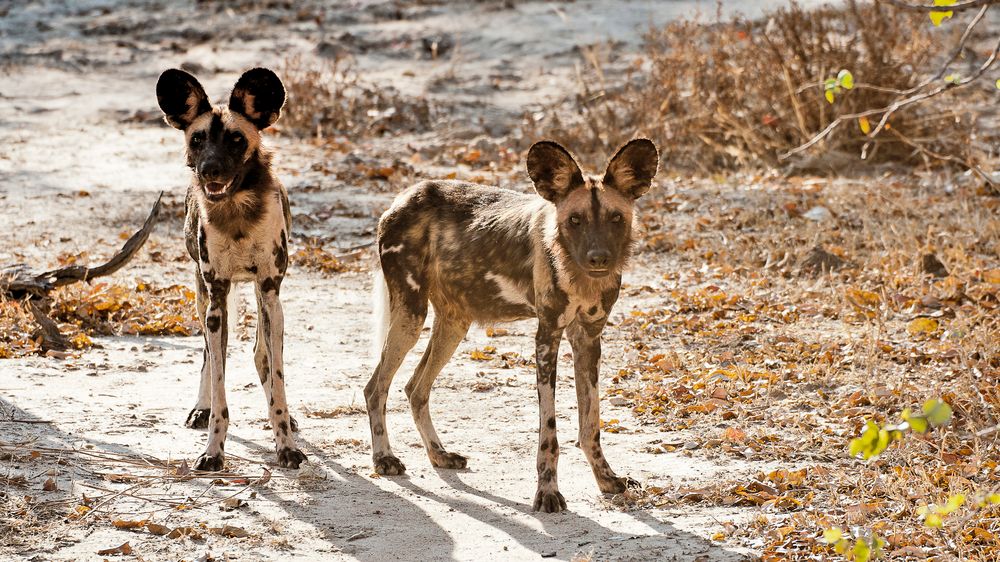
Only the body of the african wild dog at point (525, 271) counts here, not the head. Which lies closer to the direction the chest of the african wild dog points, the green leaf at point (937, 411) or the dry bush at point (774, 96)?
the green leaf

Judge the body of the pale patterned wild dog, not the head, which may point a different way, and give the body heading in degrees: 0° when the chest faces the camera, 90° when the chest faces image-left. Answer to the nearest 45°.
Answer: approximately 0°

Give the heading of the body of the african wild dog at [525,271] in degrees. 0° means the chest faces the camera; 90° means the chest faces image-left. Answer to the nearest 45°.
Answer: approximately 315°

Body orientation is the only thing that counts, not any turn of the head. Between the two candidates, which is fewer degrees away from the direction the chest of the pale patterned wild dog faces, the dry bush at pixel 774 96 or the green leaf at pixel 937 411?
the green leaf

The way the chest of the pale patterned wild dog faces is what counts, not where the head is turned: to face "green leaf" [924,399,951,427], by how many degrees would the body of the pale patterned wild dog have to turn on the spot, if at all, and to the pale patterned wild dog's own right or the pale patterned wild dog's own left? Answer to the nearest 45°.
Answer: approximately 45° to the pale patterned wild dog's own left

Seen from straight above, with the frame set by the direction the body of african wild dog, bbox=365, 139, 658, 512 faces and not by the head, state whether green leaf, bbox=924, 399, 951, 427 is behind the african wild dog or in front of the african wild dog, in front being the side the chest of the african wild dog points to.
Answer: in front

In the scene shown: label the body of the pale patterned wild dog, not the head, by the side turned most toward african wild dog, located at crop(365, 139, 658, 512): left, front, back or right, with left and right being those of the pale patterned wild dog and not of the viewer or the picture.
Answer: left

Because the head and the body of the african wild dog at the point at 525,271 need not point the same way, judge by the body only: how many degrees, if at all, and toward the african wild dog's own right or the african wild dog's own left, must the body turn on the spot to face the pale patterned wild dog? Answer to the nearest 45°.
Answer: approximately 135° to the african wild dog's own right

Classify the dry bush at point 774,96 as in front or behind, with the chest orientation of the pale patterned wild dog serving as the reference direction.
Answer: behind

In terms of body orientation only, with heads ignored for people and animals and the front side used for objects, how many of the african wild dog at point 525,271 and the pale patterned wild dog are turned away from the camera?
0

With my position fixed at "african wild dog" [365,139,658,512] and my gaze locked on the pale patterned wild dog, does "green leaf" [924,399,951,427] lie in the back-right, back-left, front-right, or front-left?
back-left

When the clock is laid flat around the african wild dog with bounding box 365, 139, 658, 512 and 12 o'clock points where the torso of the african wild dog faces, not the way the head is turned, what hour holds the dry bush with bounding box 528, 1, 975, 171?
The dry bush is roughly at 8 o'clock from the african wild dog.
